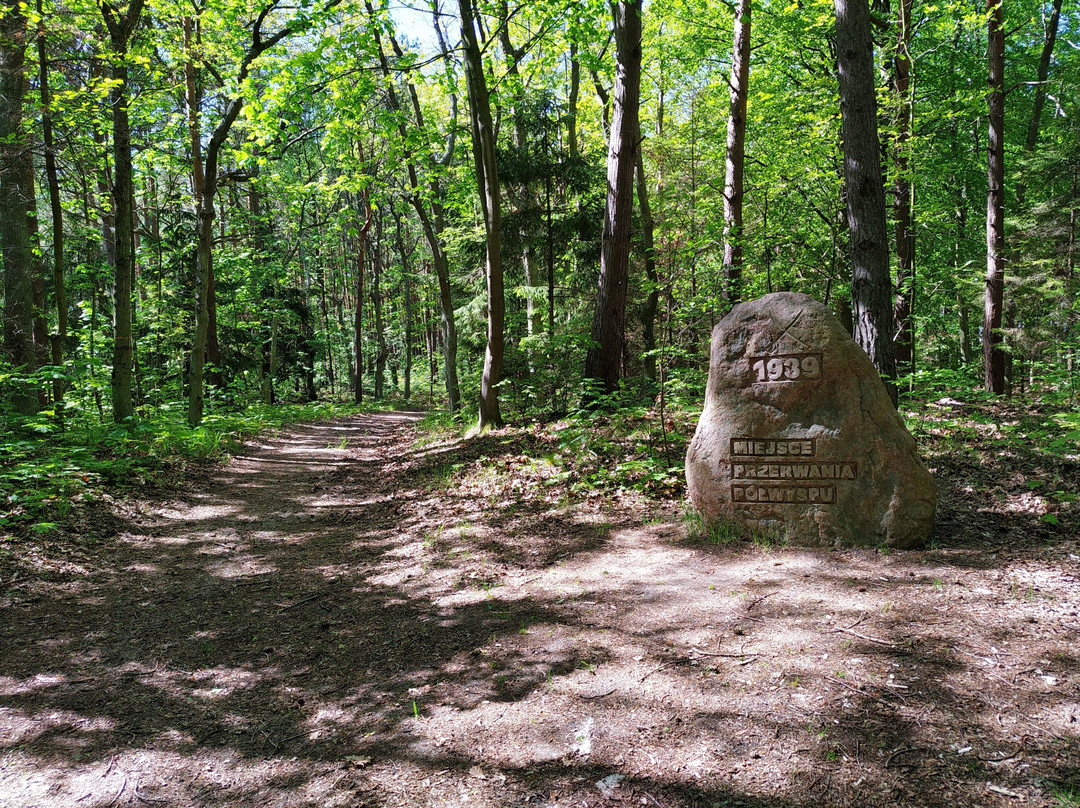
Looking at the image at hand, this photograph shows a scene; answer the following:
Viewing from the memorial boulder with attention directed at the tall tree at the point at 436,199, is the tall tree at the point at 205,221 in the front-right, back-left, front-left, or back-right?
front-left

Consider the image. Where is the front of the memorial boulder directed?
toward the camera

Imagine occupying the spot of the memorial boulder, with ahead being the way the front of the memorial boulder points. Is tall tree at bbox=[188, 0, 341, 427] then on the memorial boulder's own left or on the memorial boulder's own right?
on the memorial boulder's own right

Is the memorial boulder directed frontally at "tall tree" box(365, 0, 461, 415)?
no

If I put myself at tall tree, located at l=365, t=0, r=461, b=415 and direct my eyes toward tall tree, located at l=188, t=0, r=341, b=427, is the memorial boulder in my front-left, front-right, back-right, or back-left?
front-left

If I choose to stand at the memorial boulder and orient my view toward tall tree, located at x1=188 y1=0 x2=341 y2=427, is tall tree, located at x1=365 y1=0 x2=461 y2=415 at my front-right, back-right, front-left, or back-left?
front-right
